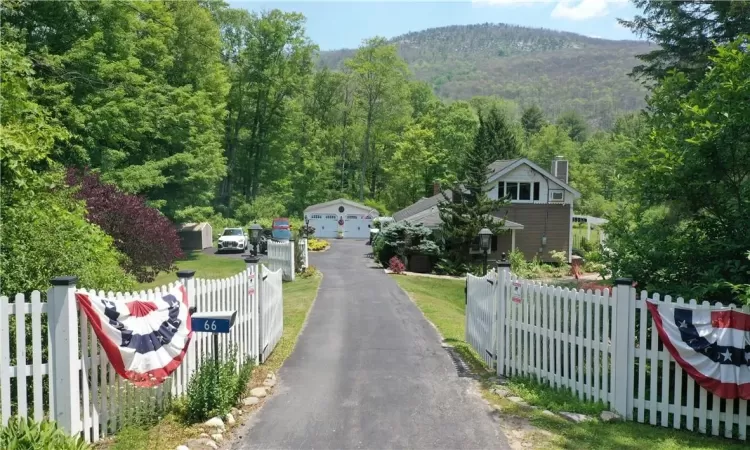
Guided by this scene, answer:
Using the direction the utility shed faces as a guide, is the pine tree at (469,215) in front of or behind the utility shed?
in front

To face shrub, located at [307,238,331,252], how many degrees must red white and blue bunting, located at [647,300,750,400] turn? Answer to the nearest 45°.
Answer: approximately 135° to its right

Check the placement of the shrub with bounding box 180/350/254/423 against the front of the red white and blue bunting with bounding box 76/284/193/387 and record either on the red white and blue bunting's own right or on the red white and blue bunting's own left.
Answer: on the red white and blue bunting's own left

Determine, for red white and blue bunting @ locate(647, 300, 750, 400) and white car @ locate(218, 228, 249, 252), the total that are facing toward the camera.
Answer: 2

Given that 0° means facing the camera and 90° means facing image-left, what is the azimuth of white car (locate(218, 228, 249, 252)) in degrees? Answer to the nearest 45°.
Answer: approximately 0°

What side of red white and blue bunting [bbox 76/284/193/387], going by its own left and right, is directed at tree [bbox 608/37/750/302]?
left

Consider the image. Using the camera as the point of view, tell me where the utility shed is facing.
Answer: facing the viewer and to the right of the viewer
